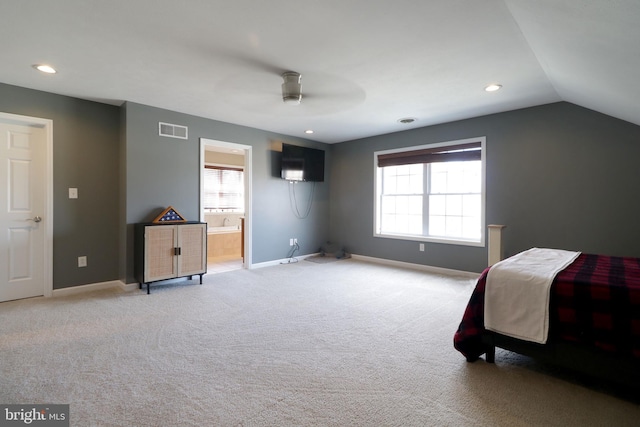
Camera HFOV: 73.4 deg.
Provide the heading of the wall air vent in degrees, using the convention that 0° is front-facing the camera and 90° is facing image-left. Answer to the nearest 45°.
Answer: approximately 315°

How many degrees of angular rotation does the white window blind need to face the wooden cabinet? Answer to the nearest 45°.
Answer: approximately 45° to its right

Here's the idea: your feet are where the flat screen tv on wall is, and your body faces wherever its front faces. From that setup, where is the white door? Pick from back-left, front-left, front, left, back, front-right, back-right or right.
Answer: right

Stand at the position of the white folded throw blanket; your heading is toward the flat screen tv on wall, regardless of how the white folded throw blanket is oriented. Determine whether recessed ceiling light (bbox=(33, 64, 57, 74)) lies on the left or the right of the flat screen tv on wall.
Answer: left

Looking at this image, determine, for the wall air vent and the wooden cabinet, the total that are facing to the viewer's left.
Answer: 0

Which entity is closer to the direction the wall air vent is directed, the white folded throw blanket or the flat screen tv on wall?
the white folded throw blanket

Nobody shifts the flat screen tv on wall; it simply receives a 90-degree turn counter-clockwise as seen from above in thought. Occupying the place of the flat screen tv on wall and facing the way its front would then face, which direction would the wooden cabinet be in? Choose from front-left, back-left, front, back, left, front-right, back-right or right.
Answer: back

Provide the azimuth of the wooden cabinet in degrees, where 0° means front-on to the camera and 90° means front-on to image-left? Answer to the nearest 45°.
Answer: approximately 315°

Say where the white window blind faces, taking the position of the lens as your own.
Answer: facing the viewer and to the right of the viewer

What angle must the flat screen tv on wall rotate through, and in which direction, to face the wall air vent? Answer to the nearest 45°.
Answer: approximately 90° to its right
